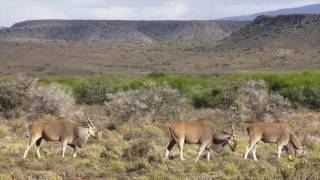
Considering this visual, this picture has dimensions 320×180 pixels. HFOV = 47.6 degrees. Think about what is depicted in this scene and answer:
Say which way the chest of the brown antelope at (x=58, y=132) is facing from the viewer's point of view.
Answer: to the viewer's right

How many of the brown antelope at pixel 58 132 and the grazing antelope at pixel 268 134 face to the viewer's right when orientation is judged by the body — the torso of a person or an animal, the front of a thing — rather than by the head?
2

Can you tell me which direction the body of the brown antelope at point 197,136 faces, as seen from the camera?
to the viewer's right

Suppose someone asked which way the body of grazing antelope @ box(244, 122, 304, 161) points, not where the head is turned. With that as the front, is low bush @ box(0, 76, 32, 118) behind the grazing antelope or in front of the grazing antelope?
behind

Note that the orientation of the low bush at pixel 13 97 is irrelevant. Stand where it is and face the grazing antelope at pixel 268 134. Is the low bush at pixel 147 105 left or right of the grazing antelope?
left

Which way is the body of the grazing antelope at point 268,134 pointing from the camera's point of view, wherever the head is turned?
to the viewer's right

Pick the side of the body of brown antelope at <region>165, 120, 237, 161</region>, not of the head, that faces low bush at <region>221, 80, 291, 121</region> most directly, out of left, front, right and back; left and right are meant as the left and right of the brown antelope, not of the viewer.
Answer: left

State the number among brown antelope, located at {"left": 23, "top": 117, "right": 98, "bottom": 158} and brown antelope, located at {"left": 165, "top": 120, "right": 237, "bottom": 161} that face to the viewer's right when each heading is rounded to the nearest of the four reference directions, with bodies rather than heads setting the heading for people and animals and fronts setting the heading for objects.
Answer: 2
